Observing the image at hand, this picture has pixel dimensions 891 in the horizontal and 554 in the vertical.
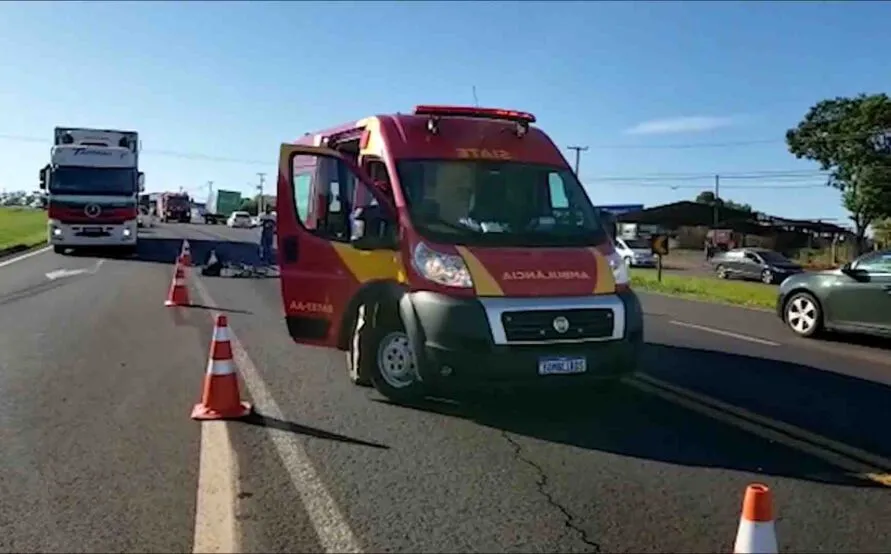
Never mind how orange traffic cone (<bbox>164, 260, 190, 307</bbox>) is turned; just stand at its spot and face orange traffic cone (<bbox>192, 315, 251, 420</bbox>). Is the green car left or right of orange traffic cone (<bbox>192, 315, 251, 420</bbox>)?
left

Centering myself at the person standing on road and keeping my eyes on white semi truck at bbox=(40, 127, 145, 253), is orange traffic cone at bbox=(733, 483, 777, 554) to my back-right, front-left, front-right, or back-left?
back-left

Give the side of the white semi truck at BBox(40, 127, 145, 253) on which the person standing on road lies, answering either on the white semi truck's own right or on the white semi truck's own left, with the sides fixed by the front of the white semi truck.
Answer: on the white semi truck's own left

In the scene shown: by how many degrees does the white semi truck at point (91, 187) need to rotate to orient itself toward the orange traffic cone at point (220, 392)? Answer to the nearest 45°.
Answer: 0° — it already faces it

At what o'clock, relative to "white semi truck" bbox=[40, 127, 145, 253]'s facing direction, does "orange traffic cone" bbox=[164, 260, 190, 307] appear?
The orange traffic cone is roughly at 12 o'clock from the white semi truck.

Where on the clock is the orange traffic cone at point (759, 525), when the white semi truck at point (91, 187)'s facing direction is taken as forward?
The orange traffic cone is roughly at 12 o'clock from the white semi truck.

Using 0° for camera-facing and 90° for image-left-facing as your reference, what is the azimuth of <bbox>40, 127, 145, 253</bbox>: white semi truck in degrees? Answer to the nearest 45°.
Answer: approximately 0°

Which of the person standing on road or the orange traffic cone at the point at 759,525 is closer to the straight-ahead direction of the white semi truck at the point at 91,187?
the orange traffic cone
